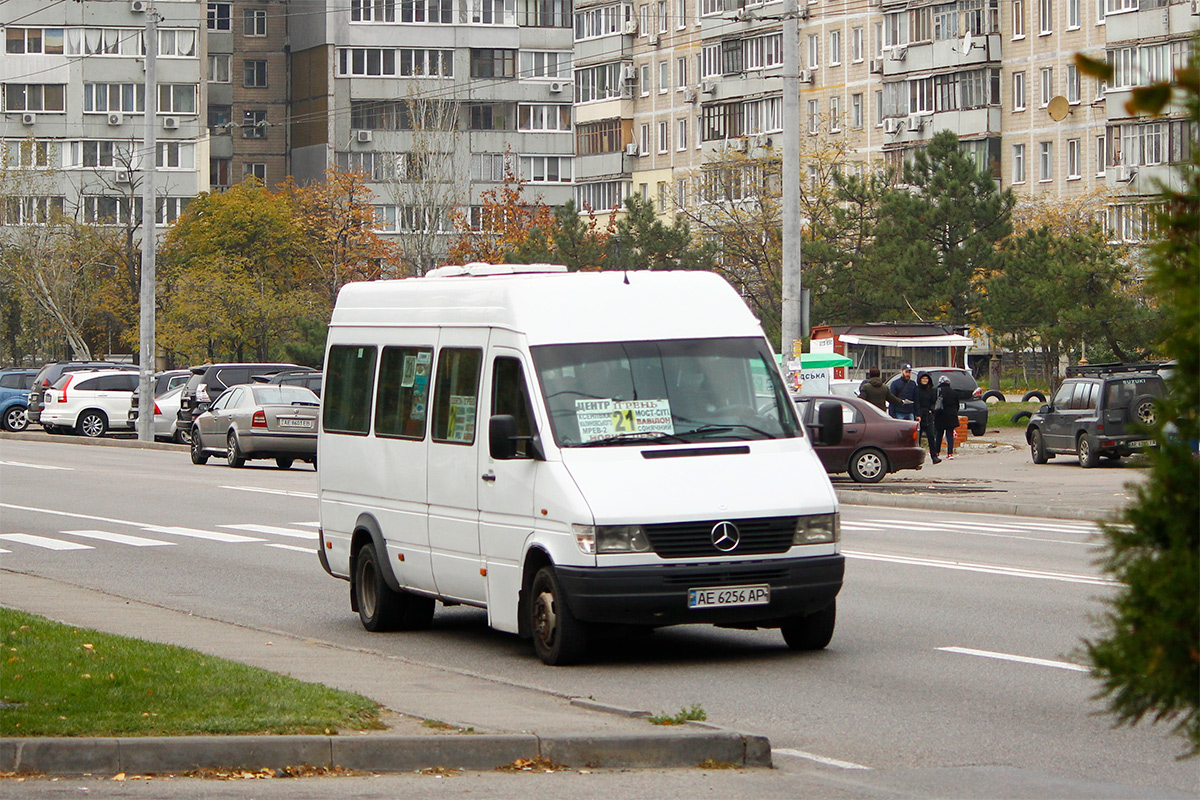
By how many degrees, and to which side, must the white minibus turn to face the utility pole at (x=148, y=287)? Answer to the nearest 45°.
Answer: approximately 135° to its left

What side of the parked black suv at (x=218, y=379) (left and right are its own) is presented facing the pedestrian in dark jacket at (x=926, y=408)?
right

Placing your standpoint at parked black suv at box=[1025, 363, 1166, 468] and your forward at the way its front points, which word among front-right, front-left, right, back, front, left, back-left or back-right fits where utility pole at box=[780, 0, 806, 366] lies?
left

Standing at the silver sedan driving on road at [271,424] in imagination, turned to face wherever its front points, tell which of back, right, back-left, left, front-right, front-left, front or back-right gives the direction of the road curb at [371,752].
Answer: back-left

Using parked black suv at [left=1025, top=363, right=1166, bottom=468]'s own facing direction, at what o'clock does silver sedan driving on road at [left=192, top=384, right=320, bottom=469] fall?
The silver sedan driving on road is roughly at 10 o'clock from the parked black suv.

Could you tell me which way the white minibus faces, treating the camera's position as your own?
facing the viewer and to the right of the viewer

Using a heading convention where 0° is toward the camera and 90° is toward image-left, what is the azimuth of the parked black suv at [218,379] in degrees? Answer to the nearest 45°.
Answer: approximately 225°

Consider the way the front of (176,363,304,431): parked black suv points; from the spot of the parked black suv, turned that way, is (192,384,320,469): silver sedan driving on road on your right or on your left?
on your right

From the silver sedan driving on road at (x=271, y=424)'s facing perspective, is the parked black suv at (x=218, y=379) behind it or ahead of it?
ahead

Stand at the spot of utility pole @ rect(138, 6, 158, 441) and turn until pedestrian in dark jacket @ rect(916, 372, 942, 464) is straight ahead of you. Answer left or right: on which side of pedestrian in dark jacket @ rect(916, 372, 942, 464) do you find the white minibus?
right

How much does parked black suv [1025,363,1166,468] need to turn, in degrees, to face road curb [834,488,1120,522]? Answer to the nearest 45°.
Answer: approximately 135° to its left

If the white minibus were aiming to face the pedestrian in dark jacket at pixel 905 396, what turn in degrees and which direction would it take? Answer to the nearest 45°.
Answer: approximately 135° to its left

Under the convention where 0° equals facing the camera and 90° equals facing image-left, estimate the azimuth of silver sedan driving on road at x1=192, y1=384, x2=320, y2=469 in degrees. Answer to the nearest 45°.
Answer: approximately 135°
